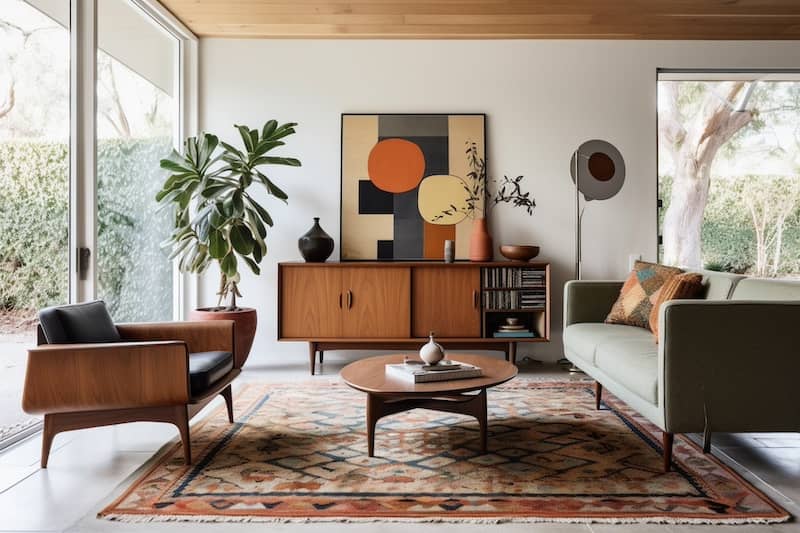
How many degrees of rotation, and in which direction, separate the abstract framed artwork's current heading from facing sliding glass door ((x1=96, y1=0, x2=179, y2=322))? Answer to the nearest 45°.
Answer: approximately 45° to its right

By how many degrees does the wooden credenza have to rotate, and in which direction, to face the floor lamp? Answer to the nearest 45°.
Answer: approximately 90° to its left

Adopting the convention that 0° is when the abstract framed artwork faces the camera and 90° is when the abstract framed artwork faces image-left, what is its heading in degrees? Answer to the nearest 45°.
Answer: approximately 0°

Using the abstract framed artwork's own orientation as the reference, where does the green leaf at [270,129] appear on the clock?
The green leaf is roughly at 2 o'clock from the abstract framed artwork.

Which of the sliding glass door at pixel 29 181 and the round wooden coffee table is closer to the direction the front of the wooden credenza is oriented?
the round wooden coffee table

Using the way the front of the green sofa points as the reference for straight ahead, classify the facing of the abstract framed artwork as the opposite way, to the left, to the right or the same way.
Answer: to the left

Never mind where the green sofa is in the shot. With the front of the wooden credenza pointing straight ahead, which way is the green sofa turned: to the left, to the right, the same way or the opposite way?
to the right

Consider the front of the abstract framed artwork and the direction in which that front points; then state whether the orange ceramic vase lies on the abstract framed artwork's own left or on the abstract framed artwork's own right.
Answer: on the abstract framed artwork's own left

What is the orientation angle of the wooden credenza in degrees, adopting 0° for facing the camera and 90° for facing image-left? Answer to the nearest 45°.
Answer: approximately 0°

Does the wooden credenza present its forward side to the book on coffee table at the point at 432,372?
yes

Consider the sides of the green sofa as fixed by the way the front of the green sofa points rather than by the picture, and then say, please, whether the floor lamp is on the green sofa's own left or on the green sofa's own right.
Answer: on the green sofa's own right
